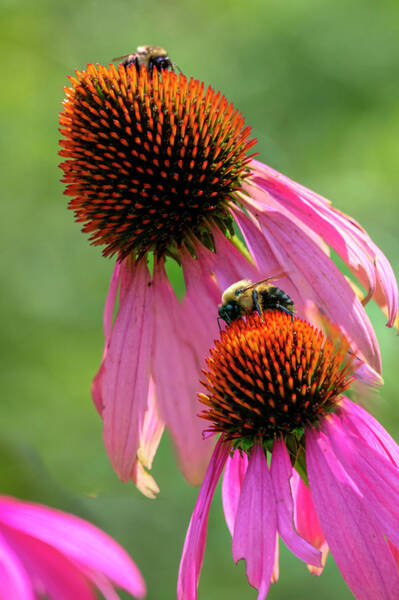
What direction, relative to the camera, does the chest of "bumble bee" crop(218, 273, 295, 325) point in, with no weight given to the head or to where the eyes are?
to the viewer's left
